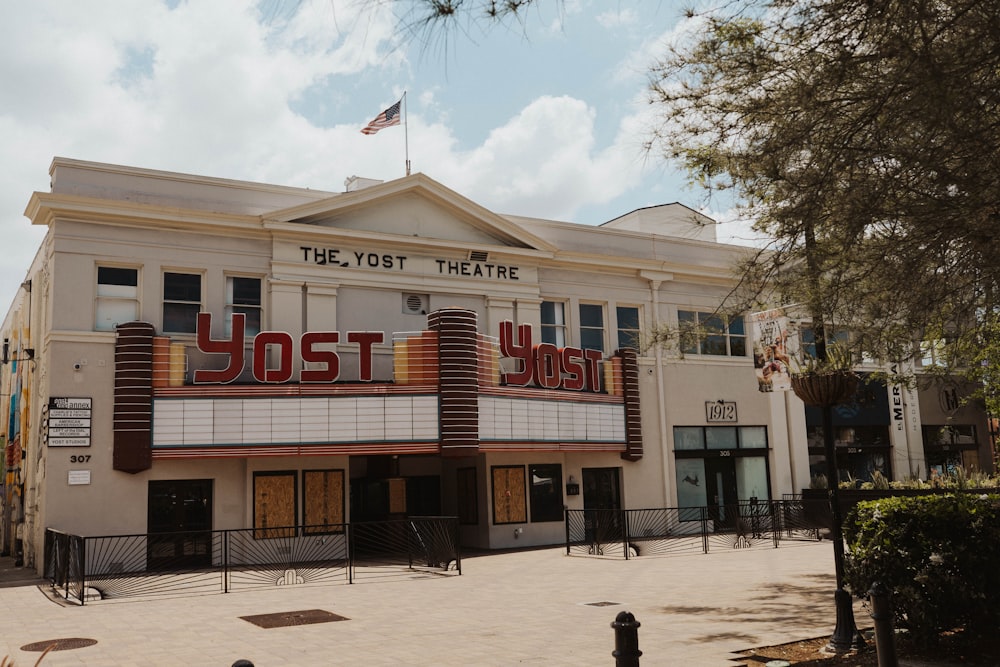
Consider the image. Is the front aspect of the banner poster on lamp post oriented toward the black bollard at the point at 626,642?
yes

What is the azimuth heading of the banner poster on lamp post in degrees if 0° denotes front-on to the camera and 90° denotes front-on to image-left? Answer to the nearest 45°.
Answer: approximately 0°

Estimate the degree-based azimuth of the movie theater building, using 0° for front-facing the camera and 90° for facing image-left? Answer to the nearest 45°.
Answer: approximately 315°

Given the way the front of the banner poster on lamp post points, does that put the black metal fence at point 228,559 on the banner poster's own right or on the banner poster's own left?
on the banner poster's own right

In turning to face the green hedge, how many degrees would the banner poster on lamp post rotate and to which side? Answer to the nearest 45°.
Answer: approximately 90° to its left

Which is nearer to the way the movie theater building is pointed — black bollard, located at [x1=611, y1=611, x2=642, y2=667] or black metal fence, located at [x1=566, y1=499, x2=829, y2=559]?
the black bollard
